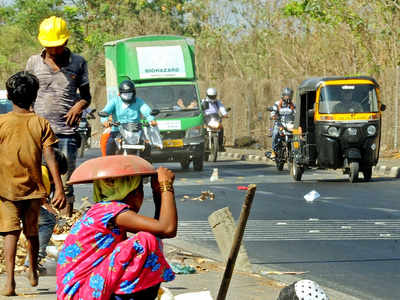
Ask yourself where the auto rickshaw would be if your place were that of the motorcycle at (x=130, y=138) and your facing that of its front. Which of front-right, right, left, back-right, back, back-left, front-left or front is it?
left

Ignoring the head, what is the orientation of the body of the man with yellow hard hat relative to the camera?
toward the camera

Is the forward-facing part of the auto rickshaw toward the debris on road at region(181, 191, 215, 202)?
no

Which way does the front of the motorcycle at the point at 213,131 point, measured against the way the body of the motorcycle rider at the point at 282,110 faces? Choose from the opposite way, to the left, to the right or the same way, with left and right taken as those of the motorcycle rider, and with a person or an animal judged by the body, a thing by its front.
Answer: the same way

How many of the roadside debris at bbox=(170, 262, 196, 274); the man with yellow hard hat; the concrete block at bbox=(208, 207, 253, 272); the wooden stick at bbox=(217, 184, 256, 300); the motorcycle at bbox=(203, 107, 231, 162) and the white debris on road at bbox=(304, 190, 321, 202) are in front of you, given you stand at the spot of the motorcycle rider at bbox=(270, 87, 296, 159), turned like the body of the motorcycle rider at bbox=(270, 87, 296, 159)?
5

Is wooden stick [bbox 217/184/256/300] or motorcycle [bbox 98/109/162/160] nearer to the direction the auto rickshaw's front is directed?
the wooden stick

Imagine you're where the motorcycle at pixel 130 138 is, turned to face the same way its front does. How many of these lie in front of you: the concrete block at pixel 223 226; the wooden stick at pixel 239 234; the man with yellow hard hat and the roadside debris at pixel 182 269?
4

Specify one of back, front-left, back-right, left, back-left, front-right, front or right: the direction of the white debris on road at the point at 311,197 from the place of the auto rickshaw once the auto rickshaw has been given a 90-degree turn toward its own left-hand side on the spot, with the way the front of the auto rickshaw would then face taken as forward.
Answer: back-right

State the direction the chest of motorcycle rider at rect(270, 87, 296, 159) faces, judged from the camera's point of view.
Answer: toward the camera

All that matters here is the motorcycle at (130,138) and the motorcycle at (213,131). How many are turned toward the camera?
2

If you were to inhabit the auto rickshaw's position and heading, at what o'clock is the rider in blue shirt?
The rider in blue shirt is roughly at 4 o'clock from the auto rickshaw.

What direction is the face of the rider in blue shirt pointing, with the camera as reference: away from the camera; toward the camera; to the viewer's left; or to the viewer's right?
toward the camera

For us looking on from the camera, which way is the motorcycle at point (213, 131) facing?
facing the viewer

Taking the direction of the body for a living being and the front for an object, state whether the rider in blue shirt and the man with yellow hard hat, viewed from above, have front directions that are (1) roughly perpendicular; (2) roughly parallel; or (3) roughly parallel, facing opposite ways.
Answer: roughly parallel

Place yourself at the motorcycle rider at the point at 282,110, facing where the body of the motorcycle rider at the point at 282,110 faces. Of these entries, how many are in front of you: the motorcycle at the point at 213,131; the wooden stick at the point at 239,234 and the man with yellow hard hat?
2

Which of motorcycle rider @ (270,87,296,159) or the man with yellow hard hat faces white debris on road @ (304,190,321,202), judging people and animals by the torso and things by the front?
the motorcycle rider
